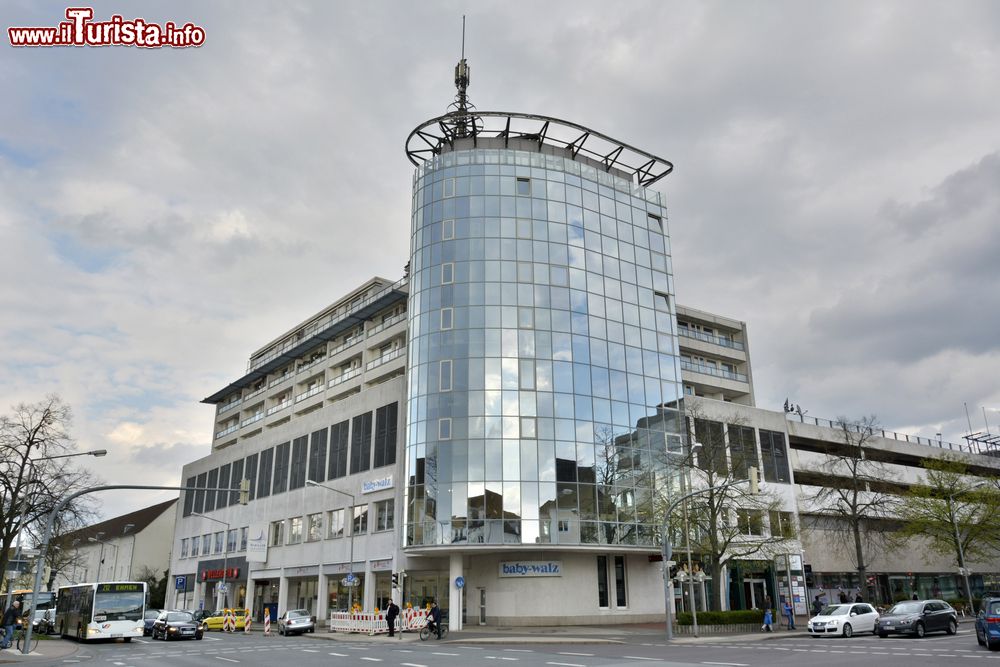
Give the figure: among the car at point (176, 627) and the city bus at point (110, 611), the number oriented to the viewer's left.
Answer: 0

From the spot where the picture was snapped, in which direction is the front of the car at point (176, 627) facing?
facing the viewer and to the right of the viewer

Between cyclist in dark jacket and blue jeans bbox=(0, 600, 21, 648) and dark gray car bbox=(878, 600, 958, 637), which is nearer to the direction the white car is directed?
the cyclist in dark jacket and blue jeans

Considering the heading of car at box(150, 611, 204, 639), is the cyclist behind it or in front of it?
in front

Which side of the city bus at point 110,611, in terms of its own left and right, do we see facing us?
front

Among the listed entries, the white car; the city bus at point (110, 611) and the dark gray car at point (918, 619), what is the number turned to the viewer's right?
0

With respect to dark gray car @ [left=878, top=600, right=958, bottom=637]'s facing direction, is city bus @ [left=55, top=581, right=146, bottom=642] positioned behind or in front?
in front

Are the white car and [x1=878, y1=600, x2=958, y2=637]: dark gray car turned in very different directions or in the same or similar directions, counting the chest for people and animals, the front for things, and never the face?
same or similar directions

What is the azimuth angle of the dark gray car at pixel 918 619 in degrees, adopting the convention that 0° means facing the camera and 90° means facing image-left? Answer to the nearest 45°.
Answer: approximately 45°

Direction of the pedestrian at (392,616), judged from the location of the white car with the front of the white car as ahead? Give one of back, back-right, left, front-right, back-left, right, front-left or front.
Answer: front-right

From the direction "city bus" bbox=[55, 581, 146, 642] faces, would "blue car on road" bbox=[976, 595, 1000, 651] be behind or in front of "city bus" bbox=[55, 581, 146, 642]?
in front

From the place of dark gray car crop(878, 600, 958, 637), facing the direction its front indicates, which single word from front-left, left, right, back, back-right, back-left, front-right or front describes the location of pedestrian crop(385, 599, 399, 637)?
front-right

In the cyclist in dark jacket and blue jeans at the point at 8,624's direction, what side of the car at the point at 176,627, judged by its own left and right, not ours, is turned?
right
